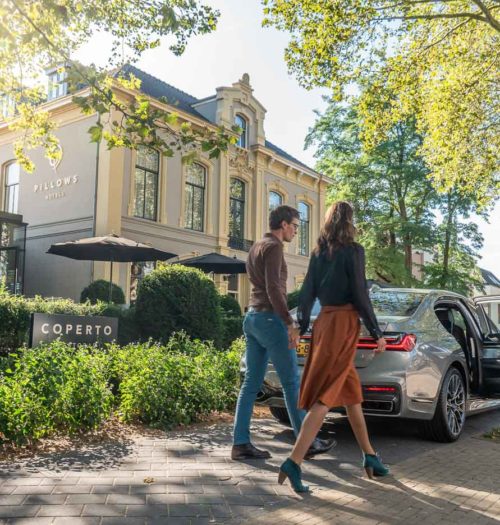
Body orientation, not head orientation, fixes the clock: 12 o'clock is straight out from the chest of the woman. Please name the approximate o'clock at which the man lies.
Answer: The man is roughly at 9 o'clock from the woman.

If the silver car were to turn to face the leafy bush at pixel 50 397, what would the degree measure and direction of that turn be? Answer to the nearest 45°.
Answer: approximately 135° to its left

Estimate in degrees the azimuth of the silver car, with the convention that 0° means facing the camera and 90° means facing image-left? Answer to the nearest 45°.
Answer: approximately 225°

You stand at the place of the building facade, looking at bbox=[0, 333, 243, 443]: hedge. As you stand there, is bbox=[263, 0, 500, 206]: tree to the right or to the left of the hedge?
left

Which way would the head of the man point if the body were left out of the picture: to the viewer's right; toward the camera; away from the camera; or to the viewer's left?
to the viewer's right

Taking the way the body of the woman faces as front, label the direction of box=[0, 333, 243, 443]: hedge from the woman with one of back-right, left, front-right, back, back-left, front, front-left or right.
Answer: left

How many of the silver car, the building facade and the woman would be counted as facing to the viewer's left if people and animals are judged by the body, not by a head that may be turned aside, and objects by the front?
0

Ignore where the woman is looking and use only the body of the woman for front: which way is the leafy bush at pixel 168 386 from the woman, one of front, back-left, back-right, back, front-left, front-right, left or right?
left

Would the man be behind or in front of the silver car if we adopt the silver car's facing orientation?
behind

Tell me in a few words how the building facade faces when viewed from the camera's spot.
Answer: facing the viewer and to the right of the viewer

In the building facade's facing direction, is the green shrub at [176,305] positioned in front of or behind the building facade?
in front

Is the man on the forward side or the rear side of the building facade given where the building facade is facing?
on the forward side

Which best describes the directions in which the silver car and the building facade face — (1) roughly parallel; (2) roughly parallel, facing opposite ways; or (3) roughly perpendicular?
roughly perpendicular

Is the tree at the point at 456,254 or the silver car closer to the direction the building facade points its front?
the silver car

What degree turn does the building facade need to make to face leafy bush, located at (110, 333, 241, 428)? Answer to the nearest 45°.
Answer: approximately 45° to its right

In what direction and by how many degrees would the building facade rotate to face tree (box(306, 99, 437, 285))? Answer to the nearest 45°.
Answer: approximately 90° to its left

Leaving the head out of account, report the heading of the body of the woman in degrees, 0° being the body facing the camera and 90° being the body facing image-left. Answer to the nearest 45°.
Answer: approximately 225°
